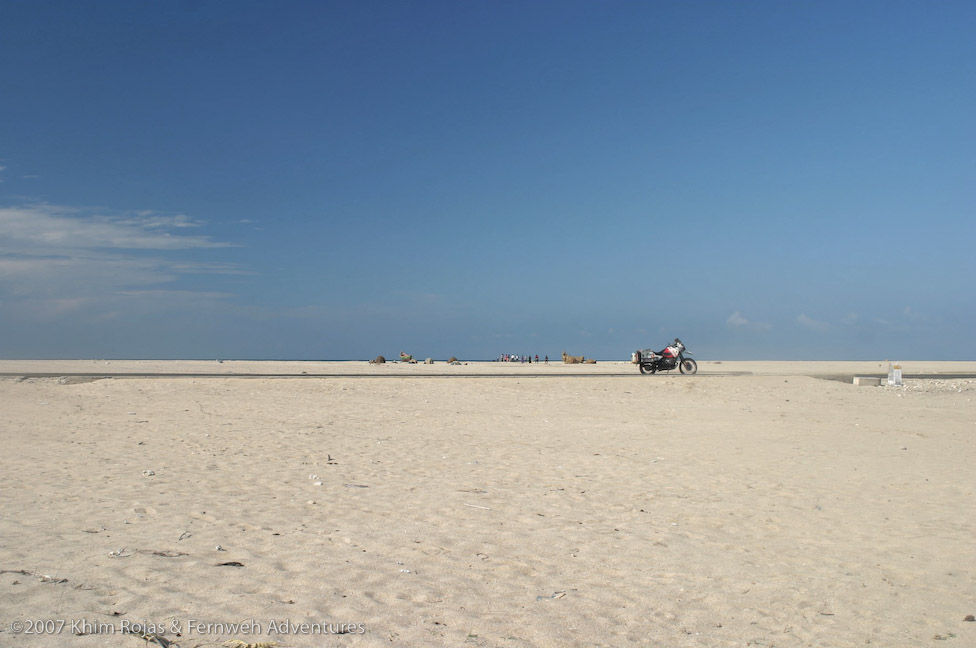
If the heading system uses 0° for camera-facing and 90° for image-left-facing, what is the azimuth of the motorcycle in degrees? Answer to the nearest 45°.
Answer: approximately 270°
